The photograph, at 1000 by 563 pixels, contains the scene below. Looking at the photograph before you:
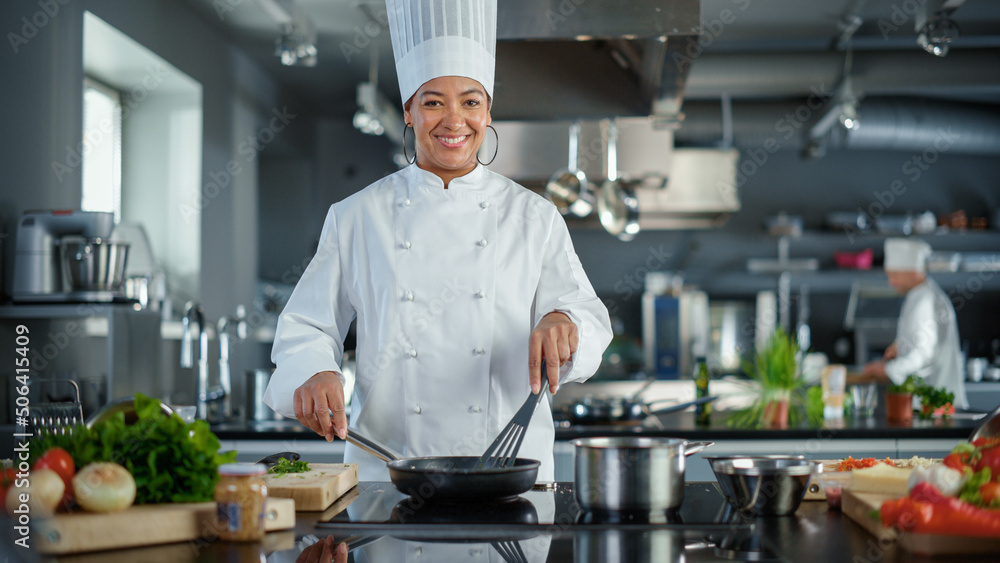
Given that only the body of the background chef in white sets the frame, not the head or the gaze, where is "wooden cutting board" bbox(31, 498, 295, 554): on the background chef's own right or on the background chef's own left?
on the background chef's own left

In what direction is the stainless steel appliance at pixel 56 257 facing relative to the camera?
to the viewer's right

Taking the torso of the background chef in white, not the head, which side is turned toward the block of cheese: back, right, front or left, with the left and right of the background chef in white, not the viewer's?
left

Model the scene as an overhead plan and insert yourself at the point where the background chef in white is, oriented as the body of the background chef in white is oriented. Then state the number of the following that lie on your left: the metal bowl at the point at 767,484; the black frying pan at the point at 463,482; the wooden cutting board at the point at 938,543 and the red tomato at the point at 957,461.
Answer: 4

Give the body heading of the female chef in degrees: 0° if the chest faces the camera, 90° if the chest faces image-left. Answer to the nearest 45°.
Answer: approximately 0°

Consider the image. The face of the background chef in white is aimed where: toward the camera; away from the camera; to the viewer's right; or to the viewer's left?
to the viewer's left

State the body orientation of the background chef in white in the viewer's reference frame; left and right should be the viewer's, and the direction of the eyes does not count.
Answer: facing to the left of the viewer

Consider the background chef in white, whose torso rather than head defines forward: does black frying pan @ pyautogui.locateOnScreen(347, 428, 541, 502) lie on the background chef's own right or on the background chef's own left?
on the background chef's own left
